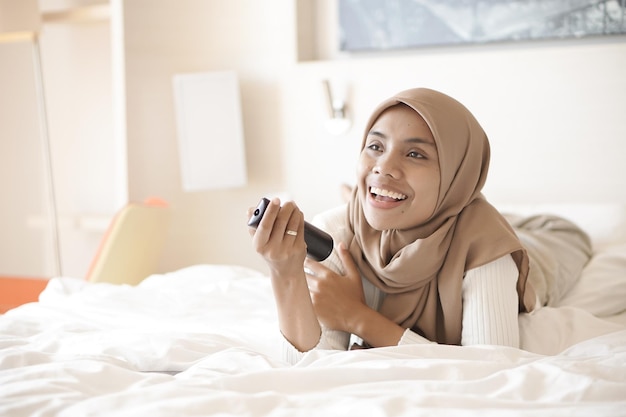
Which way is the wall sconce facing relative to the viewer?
toward the camera

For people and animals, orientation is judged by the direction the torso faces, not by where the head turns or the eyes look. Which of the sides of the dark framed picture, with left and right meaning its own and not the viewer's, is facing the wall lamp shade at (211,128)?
right

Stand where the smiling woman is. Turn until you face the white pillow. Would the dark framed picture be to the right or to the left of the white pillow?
left

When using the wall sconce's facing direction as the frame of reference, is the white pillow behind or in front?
in front

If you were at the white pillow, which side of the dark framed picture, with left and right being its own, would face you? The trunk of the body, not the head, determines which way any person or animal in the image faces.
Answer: front

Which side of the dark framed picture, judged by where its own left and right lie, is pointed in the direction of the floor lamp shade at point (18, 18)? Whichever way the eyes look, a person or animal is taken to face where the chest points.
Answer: right

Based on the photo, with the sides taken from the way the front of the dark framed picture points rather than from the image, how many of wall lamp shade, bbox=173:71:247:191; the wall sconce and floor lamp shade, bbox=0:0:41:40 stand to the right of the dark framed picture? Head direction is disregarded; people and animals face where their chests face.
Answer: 3

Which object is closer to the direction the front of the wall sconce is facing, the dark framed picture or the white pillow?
the white pillow

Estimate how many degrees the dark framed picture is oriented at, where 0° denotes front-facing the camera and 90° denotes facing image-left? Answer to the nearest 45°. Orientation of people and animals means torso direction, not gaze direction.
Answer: approximately 0°

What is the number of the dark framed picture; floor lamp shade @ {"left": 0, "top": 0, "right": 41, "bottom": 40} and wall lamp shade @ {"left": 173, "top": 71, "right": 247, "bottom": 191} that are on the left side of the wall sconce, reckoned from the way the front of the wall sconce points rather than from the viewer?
1

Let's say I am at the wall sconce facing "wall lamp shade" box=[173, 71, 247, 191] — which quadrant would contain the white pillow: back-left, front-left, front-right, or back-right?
back-left

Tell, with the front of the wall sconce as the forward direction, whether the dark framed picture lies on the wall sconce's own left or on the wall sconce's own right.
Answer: on the wall sconce's own left

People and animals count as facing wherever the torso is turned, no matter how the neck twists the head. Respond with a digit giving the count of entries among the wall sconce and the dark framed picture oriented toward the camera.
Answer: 2

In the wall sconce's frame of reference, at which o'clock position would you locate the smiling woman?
The smiling woman is roughly at 12 o'clock from the wall sconce.

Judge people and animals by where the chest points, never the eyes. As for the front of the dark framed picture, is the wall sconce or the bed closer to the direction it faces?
the bed

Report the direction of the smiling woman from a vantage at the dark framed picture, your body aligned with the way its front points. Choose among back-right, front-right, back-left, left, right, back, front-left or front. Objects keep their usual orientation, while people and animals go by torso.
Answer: front

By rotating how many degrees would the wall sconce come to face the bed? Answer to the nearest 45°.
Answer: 0° — it already faces it
